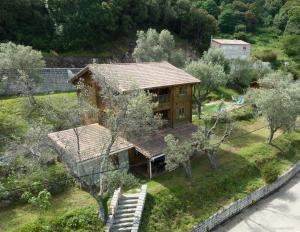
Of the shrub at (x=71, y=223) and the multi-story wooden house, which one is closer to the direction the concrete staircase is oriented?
the shrub

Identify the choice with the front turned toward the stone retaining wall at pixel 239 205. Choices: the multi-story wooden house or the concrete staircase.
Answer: the multi-story wooden house

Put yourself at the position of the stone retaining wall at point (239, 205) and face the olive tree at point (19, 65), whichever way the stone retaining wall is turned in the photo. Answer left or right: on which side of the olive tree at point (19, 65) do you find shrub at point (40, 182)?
left

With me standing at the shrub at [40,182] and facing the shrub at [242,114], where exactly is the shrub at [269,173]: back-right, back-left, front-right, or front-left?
front-right

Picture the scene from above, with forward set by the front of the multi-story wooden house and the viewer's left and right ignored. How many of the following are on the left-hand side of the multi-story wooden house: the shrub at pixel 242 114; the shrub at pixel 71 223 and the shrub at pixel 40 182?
1

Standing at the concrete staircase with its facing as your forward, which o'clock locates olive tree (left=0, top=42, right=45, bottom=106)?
The olive tree is roughly at 5 o'clock from the concrete staircase.

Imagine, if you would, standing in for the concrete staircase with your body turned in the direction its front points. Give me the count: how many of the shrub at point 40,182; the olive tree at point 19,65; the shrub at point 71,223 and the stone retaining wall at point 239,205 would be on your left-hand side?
1

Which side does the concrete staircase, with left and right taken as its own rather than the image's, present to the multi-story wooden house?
back

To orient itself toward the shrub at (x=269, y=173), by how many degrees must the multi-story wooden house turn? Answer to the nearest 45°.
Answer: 0° — it already faces it

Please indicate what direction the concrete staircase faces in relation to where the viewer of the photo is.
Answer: facing the viewer

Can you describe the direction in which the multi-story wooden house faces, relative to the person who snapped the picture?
facing the viewer and to the right of the viewer

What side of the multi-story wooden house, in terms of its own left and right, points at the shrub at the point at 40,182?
right

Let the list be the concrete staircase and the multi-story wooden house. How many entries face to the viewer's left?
0
